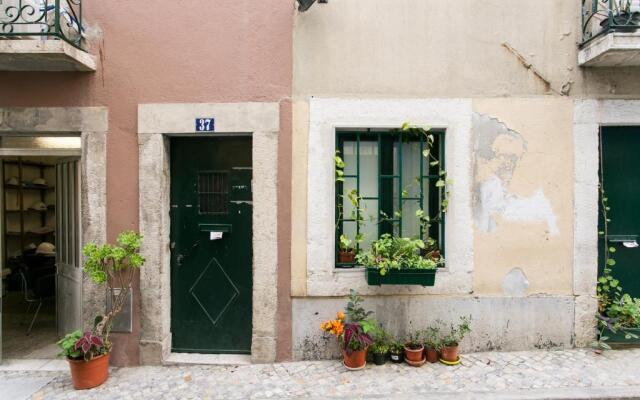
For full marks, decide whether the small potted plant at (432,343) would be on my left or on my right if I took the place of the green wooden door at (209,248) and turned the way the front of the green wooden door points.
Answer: on my left

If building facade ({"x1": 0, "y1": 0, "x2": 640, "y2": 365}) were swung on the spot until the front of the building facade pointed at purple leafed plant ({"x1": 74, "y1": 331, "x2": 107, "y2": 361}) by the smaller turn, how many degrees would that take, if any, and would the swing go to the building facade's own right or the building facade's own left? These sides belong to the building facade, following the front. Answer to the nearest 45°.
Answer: approximately 90° to the building facade's own right

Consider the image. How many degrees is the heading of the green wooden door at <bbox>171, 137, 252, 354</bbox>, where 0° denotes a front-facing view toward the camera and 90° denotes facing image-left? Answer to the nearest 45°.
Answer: approximately 0°

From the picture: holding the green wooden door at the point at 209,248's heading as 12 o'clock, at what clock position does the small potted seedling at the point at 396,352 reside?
The small potted seedling is roughly at 10 o'clock from the green wooden door.

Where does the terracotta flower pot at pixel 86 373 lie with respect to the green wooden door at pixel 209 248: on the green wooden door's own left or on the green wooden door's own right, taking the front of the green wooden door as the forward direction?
on the green wooden door's own right

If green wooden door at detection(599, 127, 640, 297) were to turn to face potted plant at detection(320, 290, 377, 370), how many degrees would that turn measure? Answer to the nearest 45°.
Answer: approximately 45° to its right

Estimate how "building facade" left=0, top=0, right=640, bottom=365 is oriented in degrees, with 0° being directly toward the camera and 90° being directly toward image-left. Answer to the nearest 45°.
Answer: approximately 0°

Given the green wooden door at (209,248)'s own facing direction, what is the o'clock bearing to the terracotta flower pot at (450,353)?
The terracotta flower pot is roughly at 10 o'clock from the green wooden door.

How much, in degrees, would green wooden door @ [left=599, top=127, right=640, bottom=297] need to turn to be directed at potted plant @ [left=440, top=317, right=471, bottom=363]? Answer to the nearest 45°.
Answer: approximately 45° to its right
